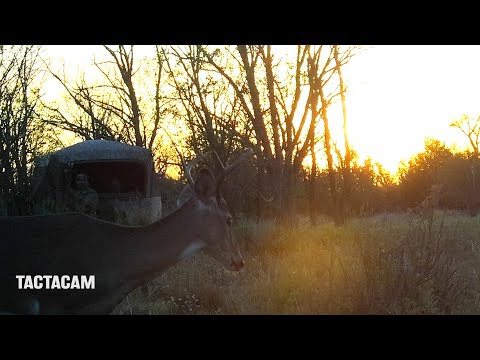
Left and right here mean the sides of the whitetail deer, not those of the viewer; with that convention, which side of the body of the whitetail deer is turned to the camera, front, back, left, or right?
right

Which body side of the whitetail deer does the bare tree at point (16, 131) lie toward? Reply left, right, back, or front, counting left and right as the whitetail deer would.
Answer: left
